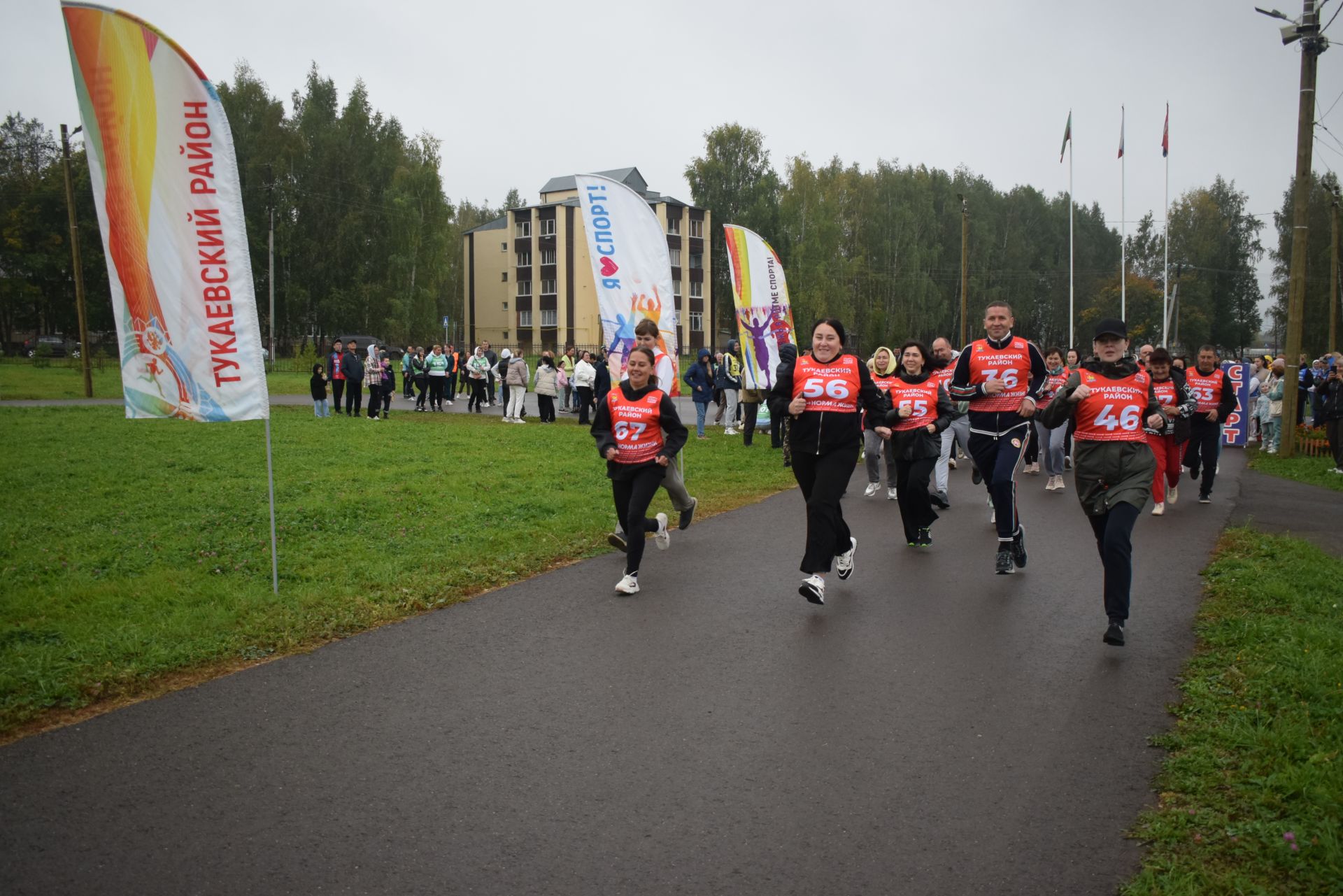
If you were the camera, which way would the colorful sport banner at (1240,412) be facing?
facing the viewer

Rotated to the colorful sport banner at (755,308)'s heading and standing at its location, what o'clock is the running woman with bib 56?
The running woman with bib 56 is roughly at 12 o'clock from the colorful sport banner.

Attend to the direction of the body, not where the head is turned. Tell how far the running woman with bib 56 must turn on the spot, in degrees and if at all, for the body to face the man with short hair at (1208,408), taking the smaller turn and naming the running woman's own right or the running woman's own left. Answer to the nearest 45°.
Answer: approximately 135° to the running woman's own left

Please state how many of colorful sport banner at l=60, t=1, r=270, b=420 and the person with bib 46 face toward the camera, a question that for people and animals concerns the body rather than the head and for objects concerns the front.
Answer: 2

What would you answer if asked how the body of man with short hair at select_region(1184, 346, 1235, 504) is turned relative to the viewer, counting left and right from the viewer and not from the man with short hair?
facing the viewer

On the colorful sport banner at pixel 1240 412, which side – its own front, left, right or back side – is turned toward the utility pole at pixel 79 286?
right

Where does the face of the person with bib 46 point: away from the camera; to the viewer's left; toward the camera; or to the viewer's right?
toward the camera

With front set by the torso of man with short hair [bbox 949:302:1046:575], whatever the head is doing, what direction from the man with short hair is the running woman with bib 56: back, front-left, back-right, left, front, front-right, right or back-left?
front-right

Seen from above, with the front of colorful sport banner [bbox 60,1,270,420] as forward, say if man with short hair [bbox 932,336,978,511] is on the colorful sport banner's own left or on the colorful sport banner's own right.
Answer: on the colorful sport banner's own left

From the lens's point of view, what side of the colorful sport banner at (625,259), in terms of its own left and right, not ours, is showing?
front

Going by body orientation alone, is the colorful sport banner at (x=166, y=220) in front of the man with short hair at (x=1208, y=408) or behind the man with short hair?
in front

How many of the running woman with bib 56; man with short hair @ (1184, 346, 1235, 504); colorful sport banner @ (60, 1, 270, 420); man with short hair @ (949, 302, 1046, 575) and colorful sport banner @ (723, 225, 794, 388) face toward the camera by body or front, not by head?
5
